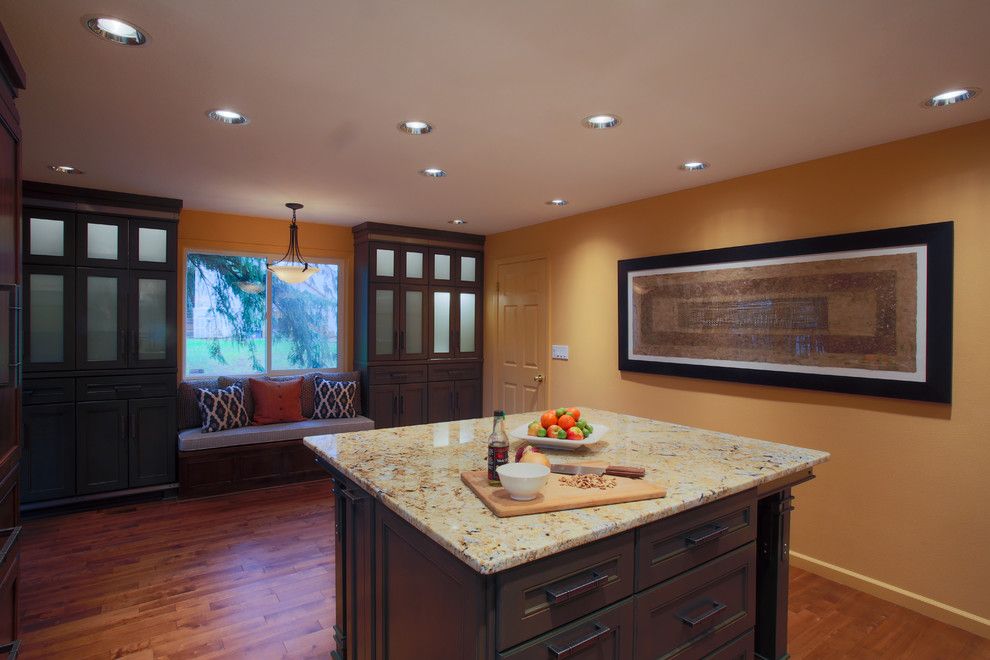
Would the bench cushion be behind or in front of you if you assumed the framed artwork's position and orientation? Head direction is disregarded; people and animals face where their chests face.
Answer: in front

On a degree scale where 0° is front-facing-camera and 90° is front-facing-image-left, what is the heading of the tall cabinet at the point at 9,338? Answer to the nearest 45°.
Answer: approximately 270°

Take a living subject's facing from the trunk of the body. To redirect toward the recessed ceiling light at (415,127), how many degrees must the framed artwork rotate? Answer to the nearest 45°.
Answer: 0° — it already faces it

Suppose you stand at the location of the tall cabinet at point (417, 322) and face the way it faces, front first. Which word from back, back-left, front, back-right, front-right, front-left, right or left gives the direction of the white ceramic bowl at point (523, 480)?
front-right

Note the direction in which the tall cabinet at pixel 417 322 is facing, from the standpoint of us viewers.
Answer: facing the viewer and to the right of the viewer

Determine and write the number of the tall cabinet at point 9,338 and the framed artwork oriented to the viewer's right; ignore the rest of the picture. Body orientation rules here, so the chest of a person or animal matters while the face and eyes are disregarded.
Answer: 1

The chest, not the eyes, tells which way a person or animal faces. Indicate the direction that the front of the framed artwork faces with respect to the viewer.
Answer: facing the viewer and to the left of the viewer

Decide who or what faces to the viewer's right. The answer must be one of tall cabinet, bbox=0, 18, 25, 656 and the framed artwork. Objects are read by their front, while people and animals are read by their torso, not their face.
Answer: the tall cabinet

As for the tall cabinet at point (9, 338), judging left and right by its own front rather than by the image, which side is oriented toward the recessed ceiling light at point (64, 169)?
left

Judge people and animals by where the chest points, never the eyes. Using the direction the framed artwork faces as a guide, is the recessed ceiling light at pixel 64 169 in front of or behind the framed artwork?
in front

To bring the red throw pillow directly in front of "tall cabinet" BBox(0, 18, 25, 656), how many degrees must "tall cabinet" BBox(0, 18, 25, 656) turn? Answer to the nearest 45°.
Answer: approximately 45° to its left
